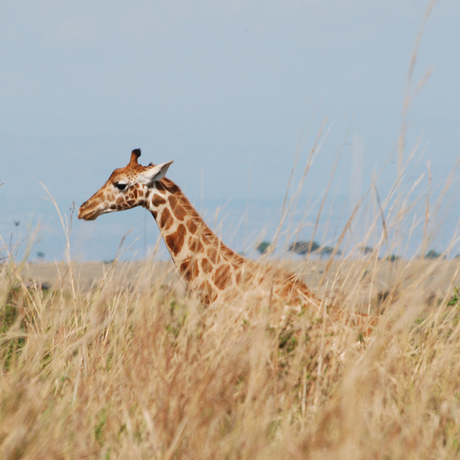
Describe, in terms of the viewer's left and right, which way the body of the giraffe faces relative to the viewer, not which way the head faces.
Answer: facing to the left of the viewer
